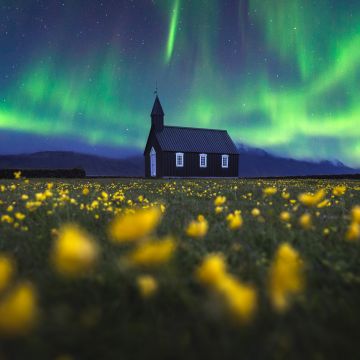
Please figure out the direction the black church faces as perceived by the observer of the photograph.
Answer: facing the viewer and to the left of the viewer

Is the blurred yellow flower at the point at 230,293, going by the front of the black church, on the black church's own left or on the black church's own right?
on the black church's own left

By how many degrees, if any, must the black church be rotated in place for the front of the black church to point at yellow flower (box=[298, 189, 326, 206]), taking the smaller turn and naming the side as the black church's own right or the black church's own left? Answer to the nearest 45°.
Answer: approximately 45° to the black church's own left

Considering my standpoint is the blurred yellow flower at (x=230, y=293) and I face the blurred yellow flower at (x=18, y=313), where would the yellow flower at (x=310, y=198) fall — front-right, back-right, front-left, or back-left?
back-right

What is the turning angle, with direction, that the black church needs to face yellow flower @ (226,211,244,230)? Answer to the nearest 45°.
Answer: approximately 45° to its left

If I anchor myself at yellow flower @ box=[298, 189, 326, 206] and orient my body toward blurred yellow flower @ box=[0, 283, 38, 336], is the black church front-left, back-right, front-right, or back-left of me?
back-right

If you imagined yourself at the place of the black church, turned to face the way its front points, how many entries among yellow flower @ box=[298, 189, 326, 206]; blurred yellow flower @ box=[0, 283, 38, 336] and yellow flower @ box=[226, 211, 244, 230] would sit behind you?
0

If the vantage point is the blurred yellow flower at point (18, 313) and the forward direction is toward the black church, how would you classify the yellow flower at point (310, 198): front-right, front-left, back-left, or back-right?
front-right

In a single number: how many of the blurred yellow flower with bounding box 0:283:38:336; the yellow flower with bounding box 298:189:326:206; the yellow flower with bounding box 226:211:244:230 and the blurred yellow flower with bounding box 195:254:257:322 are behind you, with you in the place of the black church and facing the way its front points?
0

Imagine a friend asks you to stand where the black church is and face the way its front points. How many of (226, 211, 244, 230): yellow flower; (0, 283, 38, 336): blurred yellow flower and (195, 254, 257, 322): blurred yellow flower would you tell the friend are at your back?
0

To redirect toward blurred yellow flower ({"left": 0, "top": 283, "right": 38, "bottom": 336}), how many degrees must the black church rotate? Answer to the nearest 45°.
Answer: approximately 45° to its left
